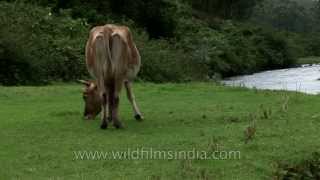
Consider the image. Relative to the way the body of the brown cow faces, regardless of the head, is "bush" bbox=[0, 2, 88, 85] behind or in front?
in front

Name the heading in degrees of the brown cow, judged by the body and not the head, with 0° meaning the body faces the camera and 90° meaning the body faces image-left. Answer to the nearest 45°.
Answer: approximately 180°

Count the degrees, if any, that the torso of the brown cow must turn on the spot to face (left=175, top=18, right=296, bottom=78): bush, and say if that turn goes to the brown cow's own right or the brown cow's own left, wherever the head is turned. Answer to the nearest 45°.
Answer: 0° — it already faces it

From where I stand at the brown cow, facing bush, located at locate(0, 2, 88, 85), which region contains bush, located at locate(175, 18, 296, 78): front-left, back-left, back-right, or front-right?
front-right
